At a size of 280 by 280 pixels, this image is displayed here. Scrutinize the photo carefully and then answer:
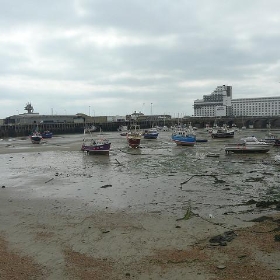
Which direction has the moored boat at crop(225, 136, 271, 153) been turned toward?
to the viewer's right
